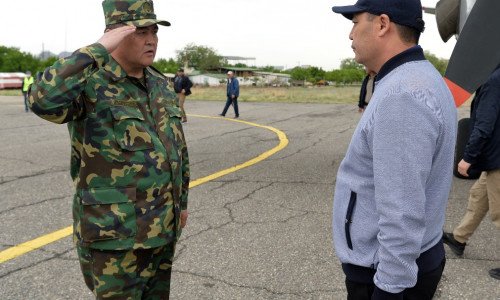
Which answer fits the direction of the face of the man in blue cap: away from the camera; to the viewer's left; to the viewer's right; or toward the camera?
to the viewer's left

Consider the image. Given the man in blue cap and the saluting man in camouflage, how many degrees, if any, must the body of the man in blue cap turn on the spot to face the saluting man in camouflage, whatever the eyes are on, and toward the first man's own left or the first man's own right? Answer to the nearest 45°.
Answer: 0° — they already face them

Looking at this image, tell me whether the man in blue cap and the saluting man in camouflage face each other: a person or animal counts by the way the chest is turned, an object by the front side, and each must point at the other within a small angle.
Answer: yes

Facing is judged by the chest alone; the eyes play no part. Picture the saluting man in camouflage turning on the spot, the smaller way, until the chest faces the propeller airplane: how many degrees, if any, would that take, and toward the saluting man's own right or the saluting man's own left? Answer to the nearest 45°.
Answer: approximately 45° to the saluting man's own left

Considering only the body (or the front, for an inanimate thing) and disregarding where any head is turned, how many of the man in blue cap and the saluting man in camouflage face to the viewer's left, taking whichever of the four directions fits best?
1

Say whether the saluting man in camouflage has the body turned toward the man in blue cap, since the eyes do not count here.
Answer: yes

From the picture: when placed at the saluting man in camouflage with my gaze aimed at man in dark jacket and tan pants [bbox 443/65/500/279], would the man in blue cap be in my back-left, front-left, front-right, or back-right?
front-right

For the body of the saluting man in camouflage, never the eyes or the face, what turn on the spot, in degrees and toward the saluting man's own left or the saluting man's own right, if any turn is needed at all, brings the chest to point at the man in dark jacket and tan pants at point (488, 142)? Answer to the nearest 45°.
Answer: approximately 45° to the saluting man's own left

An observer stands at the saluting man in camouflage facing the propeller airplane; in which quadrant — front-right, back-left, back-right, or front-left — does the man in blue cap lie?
front-right

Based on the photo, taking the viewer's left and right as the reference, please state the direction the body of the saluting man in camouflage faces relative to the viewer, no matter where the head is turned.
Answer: facing the viewer and to the right of the viewer

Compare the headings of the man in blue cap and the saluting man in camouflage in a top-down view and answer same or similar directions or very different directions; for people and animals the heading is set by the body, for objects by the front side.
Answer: very different directions

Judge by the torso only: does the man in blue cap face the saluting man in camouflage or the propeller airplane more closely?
the saluting man in camouflage

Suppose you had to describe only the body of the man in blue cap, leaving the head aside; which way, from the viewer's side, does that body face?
to the viewer's left
